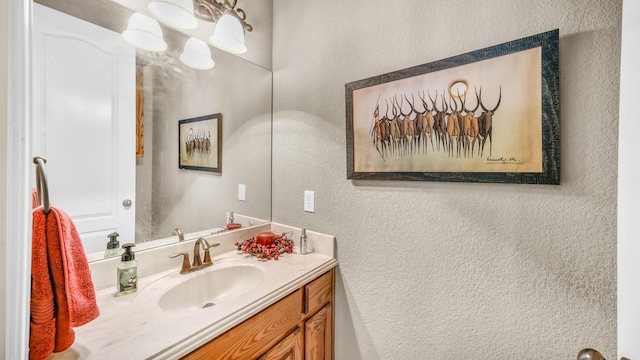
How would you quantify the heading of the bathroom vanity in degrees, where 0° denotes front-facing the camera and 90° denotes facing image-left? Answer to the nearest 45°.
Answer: approximately 315°

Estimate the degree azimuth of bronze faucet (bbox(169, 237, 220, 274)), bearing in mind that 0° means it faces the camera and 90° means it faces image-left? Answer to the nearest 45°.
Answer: approximately 315°

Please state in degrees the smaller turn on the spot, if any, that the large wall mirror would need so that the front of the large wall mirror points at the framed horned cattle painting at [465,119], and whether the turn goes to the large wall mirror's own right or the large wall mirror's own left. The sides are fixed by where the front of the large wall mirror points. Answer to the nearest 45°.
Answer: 0° — it already faces it

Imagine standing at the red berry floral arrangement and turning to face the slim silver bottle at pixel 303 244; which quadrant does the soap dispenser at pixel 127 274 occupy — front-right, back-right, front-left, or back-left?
back-right

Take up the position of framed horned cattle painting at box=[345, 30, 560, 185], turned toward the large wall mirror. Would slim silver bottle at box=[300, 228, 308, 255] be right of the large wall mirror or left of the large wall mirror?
right

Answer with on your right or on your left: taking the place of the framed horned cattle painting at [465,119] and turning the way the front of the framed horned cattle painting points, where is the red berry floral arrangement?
on your right

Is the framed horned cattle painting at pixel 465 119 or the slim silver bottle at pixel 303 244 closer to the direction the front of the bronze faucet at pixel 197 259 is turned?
the framed horned cattle painting

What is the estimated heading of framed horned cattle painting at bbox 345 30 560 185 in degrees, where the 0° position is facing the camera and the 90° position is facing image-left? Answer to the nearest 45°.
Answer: approximately 45°
